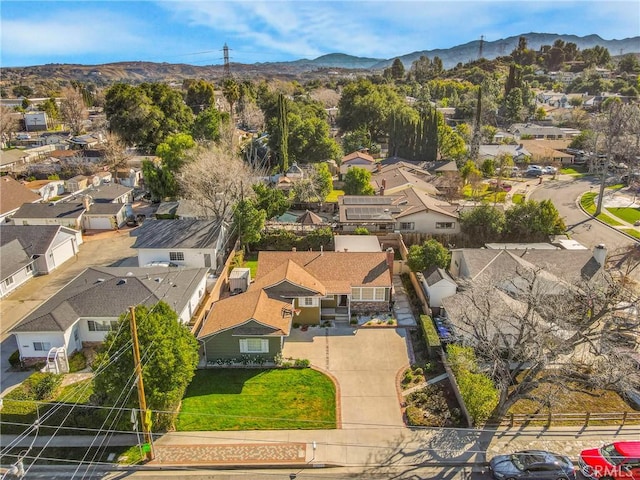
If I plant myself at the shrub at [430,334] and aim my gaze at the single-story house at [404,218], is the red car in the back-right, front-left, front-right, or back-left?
back-right

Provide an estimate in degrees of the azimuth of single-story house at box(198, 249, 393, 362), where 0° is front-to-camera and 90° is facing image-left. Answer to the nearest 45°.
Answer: approximately 0°

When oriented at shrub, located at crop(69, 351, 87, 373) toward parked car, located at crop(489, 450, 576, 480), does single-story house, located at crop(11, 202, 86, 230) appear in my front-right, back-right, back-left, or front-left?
back-left

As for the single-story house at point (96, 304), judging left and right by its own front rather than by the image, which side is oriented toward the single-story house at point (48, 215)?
back

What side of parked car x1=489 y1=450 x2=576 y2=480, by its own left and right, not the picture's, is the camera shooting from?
left

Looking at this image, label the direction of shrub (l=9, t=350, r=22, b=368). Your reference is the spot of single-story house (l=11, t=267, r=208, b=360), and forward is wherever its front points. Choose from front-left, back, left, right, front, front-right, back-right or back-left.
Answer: right

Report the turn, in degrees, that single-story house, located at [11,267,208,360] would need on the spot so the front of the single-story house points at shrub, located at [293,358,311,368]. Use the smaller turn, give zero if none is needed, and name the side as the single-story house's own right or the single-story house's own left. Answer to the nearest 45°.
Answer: approximately 45° to the single-story house's own left

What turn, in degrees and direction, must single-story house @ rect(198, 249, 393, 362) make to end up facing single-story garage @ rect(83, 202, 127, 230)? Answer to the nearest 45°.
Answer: approximately 135° to its right

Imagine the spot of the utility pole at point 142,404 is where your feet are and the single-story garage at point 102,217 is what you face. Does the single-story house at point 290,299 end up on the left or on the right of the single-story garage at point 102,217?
right

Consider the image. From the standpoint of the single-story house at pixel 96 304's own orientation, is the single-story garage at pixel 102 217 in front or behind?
behind

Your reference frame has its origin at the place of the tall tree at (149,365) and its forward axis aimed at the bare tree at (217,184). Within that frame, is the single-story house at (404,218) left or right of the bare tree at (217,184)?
right

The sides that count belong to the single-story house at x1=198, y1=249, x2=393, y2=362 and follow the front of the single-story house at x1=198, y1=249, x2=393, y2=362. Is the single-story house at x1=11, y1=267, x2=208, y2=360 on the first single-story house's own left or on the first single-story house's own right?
on the first single-story house's own right
